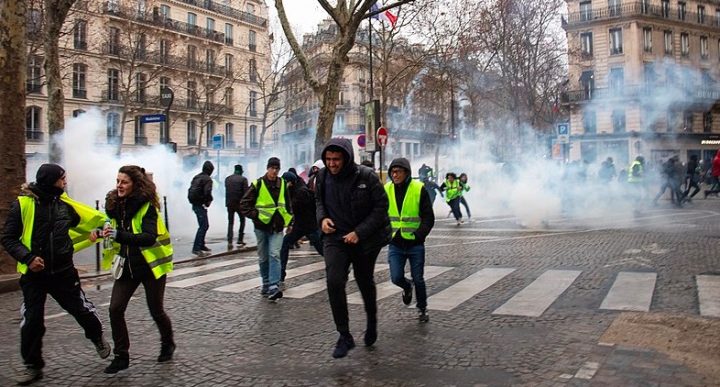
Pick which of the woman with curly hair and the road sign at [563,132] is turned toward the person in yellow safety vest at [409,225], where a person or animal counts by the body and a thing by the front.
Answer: the road sign

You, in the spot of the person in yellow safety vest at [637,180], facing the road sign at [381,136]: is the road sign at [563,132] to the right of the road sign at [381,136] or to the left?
right

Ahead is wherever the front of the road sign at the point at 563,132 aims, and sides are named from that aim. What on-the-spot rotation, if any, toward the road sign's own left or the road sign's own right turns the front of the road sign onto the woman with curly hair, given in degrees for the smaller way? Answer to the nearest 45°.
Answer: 0° — it already faces them

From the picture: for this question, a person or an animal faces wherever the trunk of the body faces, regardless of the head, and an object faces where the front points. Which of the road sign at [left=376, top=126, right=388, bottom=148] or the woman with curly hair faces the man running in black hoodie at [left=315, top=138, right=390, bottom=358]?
the road sign

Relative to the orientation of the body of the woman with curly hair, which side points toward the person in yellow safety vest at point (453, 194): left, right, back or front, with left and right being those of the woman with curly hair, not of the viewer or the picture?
back

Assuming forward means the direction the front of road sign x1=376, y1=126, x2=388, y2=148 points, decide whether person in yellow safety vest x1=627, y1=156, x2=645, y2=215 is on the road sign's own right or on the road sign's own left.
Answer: on the road sign's own left

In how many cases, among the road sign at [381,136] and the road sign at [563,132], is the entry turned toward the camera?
2

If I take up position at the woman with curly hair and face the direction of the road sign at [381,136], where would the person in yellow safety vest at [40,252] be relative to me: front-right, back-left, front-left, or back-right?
back-left

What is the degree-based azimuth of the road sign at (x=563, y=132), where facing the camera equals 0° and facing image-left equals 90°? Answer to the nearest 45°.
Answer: approximately 0°
